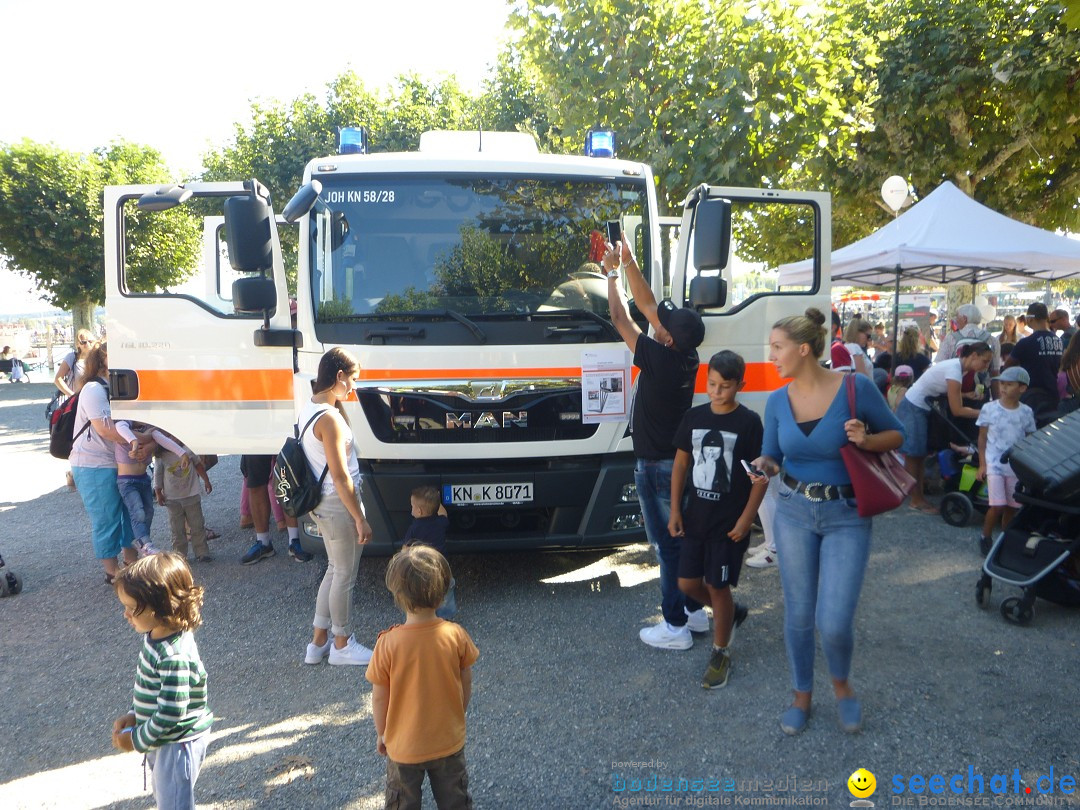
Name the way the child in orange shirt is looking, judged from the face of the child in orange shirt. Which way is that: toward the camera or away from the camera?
away from the camera

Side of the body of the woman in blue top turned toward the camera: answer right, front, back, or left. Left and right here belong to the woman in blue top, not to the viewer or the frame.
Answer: front

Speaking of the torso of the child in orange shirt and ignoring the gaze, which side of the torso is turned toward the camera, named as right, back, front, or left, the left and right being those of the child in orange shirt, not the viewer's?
back

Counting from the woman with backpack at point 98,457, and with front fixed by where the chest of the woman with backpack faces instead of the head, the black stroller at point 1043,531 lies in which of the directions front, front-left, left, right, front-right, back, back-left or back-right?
front-right

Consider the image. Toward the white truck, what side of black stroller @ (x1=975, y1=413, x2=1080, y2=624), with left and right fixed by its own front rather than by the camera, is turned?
front

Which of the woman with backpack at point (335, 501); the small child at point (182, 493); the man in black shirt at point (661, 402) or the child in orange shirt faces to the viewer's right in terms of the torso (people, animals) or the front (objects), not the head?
the woman with backpack

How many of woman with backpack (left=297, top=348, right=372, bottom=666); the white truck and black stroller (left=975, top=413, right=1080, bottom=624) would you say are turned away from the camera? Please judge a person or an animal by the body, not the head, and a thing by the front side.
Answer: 0

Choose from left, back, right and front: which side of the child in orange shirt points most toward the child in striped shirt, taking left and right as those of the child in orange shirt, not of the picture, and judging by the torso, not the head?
left

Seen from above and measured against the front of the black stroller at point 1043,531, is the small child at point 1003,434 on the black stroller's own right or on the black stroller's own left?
on the black stroller's own right

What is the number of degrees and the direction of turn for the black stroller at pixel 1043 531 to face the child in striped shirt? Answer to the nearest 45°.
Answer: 0° — it already faces them

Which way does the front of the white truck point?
toward the camera

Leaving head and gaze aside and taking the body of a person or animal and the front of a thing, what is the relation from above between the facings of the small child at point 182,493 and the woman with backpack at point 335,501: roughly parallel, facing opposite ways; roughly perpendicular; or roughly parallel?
roughly perpendicular

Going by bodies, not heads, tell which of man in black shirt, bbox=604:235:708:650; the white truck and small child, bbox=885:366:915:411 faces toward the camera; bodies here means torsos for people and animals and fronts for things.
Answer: the white truck

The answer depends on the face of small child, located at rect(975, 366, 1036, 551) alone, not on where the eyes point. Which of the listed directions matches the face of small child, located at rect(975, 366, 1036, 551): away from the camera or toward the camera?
toward the camera

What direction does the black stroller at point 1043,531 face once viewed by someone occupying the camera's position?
facing the viewer and to the left of the viewer
